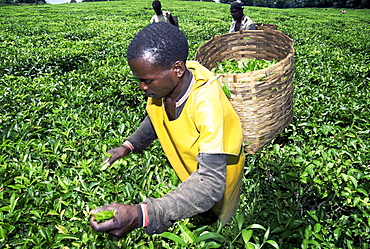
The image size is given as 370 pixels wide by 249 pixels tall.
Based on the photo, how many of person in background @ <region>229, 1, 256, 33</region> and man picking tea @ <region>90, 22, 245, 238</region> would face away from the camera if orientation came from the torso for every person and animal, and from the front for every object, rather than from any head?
0

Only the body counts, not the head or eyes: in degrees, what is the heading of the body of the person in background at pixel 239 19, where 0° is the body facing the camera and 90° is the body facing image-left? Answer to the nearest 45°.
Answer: approximately 45°

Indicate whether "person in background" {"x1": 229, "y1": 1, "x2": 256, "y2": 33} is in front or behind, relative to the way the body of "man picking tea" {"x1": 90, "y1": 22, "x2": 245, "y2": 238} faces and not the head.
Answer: behind

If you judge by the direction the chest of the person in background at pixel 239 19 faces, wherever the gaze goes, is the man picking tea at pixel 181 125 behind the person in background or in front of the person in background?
in front
